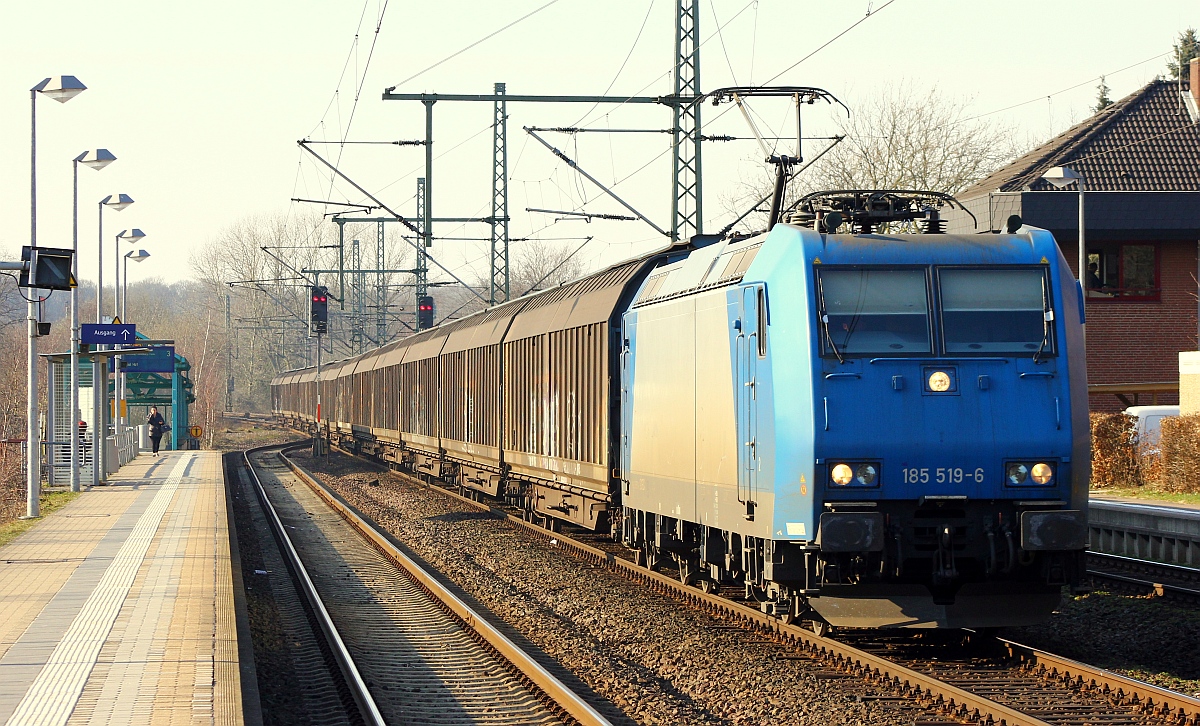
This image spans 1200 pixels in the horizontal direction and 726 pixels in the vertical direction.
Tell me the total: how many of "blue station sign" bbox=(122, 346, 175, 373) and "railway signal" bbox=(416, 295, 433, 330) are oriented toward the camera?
2

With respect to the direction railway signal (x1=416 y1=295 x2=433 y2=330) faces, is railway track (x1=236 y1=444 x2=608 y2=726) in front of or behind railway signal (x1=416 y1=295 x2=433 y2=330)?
in front

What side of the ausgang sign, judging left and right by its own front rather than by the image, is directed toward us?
front

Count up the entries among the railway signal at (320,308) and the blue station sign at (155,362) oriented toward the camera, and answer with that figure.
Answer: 2

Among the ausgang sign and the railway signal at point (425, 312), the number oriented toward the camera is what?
2

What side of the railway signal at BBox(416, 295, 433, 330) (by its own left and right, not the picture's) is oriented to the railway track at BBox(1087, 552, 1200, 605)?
front

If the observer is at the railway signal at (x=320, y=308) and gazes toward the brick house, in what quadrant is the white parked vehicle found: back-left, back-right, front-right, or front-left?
front-right

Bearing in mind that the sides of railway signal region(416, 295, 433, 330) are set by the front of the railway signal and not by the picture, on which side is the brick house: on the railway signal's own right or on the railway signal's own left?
on the railway signal's own left

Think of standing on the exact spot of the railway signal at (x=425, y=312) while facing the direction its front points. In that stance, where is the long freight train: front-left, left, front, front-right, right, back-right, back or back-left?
front

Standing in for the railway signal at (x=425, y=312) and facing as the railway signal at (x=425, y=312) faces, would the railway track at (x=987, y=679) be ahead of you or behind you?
ahead

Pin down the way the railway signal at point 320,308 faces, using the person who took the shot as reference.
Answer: facing the viewer

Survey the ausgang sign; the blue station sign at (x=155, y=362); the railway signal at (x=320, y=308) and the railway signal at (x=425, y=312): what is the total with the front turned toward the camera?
4

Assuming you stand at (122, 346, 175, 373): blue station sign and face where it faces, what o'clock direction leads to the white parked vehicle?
The white parked vehicle is roughly at 11 o'clock from the blue station sign.

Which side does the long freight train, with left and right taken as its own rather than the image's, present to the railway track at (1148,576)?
left

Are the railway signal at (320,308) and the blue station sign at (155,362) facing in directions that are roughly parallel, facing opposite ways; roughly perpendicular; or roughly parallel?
roughly parallel

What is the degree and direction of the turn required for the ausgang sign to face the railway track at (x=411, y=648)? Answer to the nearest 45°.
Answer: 0° — it already faces it

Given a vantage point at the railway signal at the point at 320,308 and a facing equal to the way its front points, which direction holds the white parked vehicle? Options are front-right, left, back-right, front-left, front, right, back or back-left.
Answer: front-left
